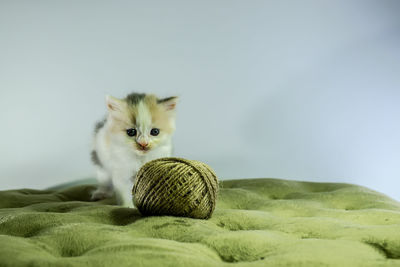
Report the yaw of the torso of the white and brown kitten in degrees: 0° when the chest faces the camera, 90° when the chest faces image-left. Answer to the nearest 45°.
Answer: approximately 315°
